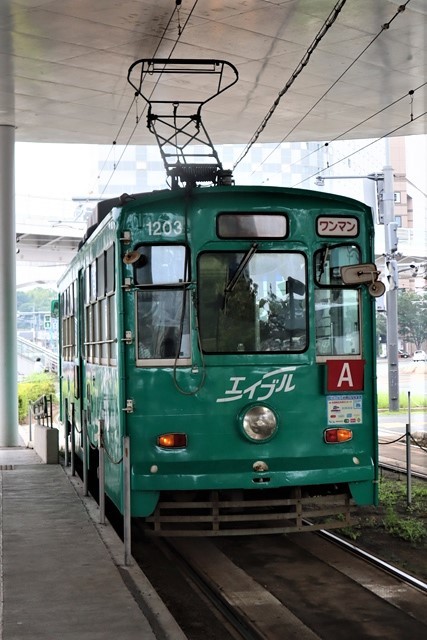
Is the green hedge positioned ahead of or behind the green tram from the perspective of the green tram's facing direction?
behind

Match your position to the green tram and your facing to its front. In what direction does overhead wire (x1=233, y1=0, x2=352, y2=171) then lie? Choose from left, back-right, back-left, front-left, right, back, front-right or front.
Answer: front-left

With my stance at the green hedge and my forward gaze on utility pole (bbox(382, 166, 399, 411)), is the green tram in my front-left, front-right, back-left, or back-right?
front-right

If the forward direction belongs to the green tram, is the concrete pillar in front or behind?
behind

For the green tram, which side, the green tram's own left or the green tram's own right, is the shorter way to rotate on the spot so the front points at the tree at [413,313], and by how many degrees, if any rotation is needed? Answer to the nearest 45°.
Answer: approximately 180°

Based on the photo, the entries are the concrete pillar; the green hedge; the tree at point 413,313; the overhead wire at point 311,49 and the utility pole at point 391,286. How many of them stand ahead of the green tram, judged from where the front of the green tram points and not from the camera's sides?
0

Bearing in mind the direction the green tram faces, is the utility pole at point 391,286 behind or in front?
behind

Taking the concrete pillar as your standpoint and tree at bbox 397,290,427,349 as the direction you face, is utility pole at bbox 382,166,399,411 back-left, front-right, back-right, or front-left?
front-right

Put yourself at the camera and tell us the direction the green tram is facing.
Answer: facing the viewer
